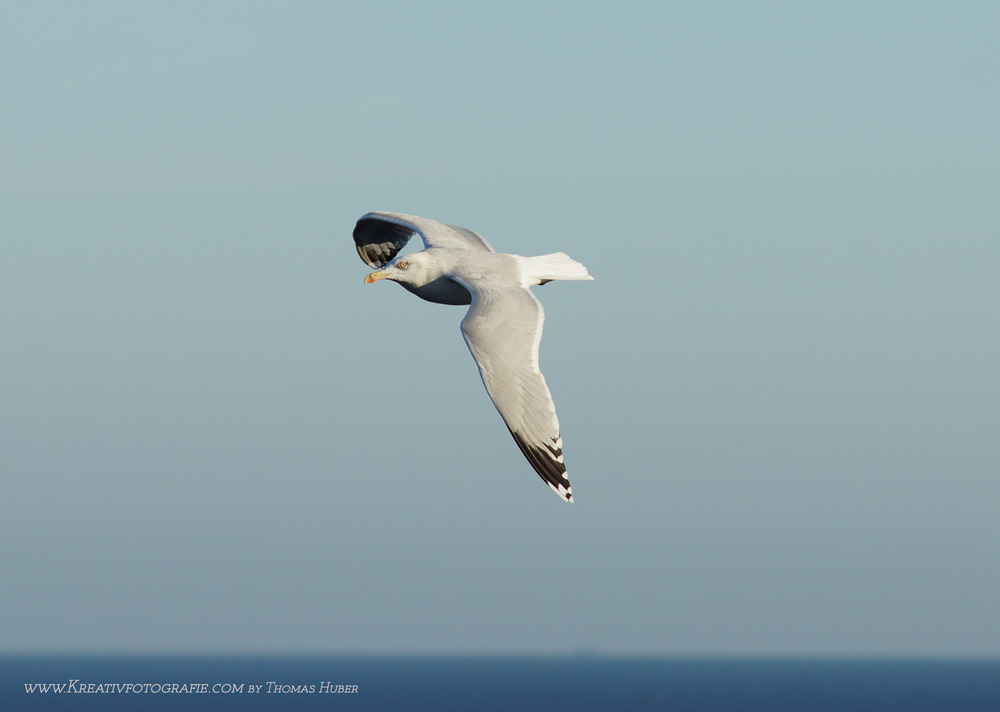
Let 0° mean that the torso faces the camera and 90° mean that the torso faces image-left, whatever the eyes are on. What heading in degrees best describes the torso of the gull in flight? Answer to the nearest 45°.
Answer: approximately 90°
